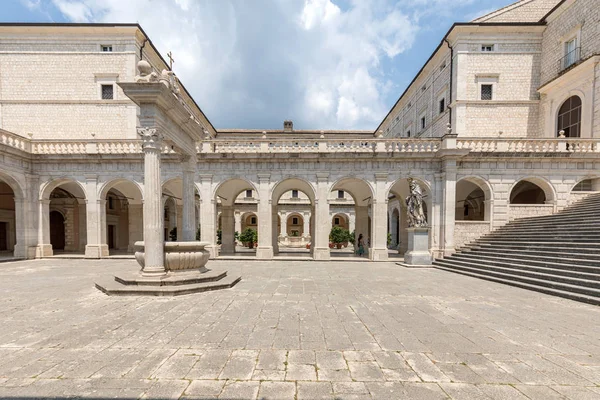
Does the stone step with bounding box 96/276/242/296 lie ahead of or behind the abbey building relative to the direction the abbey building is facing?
ahead

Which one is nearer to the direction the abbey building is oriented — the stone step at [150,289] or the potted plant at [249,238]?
the stone step

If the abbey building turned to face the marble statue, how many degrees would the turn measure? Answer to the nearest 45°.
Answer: approximately 45° to its left

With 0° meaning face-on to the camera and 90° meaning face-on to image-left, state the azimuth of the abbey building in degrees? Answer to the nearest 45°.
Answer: approximately 0°

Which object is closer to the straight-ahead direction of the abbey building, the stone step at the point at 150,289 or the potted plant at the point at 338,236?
the stone step

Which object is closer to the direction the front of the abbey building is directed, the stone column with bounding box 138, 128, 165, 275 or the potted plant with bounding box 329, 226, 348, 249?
the stone column

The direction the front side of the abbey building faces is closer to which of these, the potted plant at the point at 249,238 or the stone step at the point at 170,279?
the stone step
